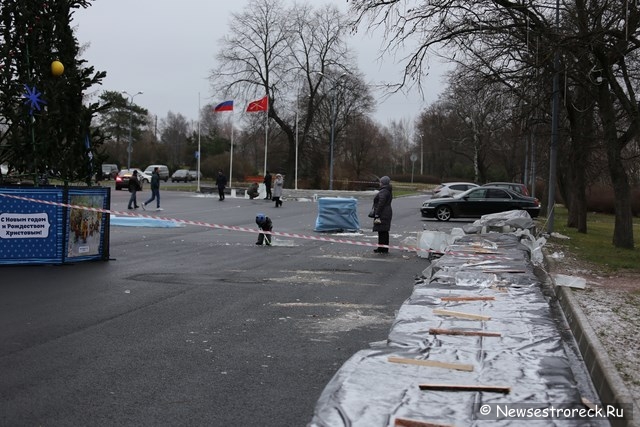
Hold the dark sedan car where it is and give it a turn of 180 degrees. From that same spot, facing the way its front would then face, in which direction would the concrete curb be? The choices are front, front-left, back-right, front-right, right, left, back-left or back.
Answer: right

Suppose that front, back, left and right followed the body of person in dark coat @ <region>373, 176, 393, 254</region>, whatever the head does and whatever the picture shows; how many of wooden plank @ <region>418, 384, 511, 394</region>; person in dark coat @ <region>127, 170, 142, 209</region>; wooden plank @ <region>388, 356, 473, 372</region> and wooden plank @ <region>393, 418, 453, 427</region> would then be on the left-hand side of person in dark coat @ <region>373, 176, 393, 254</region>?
3

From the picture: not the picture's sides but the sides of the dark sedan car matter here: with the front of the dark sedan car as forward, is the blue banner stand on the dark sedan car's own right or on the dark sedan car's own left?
on the dark sedan car's own left

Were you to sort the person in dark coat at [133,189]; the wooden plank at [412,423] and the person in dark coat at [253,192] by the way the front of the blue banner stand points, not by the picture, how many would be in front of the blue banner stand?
1

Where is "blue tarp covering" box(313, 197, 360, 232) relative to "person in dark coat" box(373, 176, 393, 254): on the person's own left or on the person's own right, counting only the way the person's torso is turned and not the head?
on the person's own right

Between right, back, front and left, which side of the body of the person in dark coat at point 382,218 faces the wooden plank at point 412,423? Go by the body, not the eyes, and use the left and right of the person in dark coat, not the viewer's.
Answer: left

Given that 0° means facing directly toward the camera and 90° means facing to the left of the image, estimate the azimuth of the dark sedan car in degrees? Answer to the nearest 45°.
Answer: approximately 90°

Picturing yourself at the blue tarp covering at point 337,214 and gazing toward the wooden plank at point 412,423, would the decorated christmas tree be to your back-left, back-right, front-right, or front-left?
front-right

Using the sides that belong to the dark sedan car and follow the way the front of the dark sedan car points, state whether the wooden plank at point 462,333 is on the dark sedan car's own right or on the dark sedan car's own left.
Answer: on the dark sedan car's own left

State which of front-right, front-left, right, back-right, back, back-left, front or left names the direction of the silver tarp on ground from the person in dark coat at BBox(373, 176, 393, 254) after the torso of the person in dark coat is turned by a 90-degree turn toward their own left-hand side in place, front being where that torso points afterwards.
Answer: front

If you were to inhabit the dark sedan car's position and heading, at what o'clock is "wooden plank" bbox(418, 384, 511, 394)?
The wooden plank is roughly at 9 o'clock from the dark sedan car.

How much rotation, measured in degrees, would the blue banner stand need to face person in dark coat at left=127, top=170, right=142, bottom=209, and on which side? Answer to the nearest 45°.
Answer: approximately 180°

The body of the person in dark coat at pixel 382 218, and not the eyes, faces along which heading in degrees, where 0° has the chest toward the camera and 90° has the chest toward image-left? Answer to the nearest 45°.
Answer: approximately 90°

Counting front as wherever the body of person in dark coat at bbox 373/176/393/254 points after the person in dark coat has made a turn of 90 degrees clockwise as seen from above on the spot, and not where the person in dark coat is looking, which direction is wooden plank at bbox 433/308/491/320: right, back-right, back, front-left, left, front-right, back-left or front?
back

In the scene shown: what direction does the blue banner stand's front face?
toward the camera
